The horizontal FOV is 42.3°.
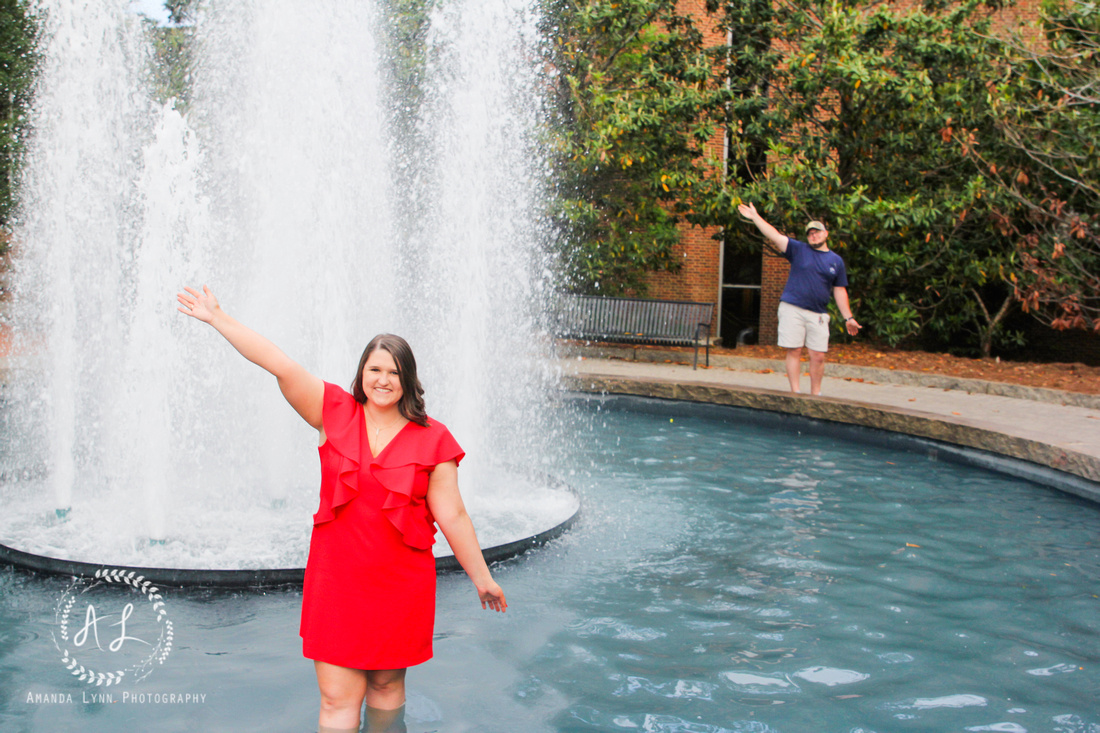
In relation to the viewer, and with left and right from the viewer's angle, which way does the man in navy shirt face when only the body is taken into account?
facing the viewer

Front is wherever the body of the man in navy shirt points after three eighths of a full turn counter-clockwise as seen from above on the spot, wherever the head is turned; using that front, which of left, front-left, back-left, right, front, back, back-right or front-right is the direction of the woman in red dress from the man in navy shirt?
back-right

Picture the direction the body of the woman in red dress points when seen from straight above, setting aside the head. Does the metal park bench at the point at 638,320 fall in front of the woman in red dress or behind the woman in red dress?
behind

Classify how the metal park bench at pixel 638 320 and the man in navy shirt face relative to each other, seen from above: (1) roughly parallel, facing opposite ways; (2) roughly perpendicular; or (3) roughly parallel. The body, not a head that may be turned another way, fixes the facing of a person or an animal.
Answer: roughly parallel

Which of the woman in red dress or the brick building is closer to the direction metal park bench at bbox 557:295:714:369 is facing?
the woman in red dress

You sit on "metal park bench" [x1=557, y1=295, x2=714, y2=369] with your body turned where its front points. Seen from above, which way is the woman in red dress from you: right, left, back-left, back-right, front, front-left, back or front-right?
front

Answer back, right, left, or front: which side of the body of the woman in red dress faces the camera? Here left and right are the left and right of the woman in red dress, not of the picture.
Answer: front
